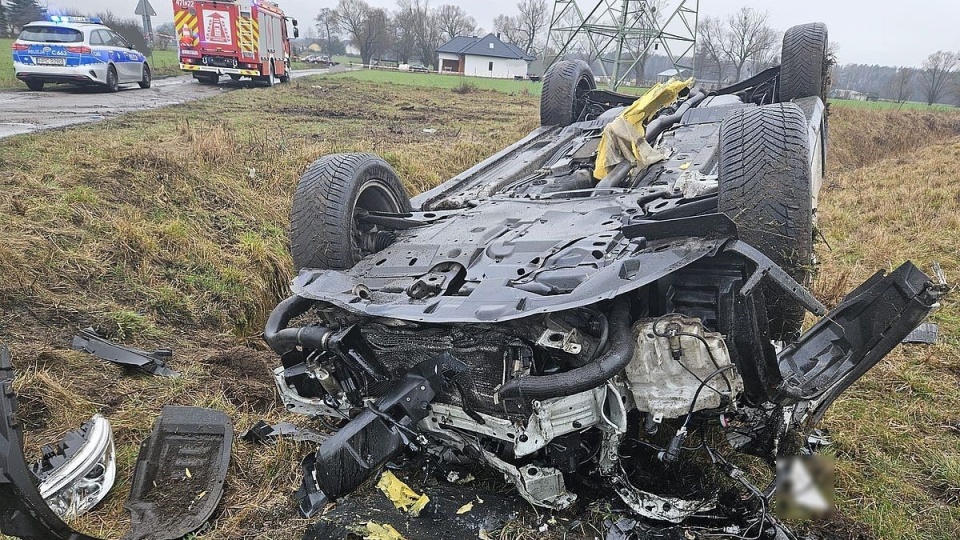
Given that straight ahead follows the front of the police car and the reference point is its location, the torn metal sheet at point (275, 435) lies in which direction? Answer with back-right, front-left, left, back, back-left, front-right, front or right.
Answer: back-right

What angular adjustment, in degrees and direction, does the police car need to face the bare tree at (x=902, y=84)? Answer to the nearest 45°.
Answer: approximately 45° to its right

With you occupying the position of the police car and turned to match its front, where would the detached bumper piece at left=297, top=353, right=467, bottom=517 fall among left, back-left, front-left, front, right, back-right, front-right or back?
back-right

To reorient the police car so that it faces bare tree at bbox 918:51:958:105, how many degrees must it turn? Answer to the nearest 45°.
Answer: approximately 45° to its right

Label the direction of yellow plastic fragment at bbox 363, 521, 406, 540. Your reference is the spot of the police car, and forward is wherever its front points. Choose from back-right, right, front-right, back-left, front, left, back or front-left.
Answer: back-right

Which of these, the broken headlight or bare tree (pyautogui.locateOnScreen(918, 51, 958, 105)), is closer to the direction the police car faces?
the bare tree

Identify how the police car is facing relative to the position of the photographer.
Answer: facing away from the viewer and to the right of the viewer

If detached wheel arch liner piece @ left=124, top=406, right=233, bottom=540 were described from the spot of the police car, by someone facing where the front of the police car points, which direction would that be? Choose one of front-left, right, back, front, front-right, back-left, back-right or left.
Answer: back-right

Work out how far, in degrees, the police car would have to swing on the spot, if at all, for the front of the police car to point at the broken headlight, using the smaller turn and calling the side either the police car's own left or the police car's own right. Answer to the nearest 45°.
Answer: approximately 135° to the police car's own right

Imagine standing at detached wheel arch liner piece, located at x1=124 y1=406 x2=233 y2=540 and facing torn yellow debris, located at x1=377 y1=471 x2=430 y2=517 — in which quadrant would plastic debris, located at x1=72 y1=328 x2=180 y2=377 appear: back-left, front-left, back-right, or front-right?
back-left

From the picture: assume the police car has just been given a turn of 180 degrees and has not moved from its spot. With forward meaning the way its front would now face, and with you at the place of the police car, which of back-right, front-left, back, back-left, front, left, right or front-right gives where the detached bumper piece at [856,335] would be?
front-left
